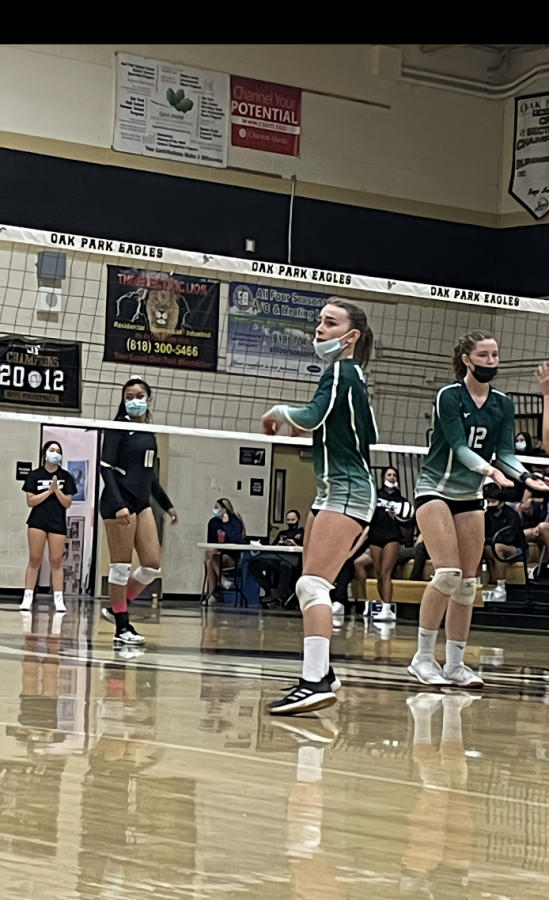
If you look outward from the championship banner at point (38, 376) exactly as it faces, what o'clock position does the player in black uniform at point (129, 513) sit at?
The player in black uniform is roughly at 12 o'clock from the championship banner.

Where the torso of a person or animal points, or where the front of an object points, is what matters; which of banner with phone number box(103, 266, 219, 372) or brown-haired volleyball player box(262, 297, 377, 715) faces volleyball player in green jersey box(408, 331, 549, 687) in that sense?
the banner with phone number

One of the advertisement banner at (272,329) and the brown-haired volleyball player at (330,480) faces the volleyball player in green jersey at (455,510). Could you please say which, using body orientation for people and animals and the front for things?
the advertisement banner

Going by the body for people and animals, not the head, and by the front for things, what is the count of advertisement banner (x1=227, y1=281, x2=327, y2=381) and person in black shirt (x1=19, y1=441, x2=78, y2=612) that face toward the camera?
2

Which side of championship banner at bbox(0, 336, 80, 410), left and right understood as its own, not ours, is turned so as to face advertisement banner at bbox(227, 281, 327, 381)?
left
